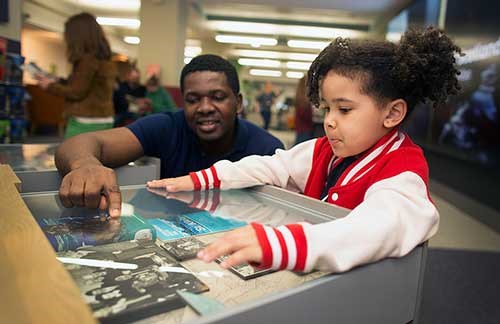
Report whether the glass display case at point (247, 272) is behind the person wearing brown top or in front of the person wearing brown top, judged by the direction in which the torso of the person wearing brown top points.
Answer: behind

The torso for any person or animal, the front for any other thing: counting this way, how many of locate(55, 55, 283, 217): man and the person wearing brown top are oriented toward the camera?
1

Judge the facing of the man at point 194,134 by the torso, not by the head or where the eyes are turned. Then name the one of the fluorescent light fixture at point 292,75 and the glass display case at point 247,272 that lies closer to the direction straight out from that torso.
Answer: the glass display case

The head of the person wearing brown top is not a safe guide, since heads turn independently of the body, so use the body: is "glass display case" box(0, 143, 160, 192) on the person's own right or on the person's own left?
on the person's own left

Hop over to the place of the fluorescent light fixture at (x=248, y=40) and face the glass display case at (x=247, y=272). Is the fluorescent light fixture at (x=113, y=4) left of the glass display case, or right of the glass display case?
right

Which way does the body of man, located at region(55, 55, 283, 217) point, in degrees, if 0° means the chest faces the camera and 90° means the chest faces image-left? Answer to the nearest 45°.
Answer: approximately 0°

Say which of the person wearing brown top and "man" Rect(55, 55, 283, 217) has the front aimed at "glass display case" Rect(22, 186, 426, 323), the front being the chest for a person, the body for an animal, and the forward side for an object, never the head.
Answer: the man

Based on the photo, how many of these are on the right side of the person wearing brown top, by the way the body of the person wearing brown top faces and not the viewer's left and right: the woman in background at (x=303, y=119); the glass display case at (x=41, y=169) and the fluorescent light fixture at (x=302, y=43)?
2

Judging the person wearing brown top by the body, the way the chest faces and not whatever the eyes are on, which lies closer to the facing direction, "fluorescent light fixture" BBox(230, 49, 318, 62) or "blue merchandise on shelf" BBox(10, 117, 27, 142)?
the blue merchandise on shelf

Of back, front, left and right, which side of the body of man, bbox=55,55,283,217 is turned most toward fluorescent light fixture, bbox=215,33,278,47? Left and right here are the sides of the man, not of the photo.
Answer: back

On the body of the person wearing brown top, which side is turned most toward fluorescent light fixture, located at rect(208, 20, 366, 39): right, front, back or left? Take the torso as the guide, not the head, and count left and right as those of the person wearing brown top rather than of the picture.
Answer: right

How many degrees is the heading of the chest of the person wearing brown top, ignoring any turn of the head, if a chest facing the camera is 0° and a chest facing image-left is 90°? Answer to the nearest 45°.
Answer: approximately 135°
